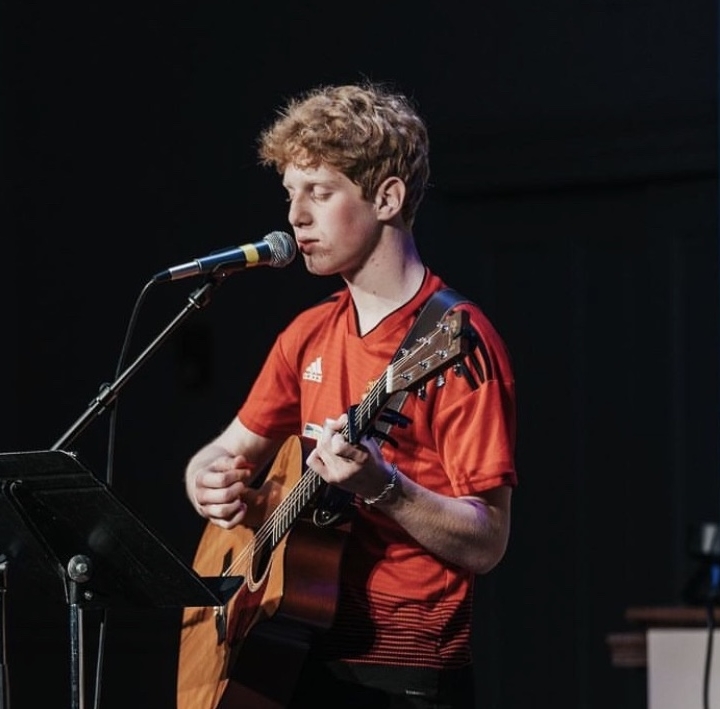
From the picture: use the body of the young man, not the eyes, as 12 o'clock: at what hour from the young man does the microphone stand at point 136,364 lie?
The microphone stand is roughly at 2 o'clock from the young man.

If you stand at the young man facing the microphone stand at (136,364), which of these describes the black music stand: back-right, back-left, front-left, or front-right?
front-left

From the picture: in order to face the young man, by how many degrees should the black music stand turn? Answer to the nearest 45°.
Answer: approximately 45° to its right

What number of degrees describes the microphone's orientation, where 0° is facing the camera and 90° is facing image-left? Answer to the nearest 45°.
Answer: approximately 270°

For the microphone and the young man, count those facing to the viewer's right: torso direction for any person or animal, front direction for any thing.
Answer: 1

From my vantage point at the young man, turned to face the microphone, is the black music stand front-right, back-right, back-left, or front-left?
front-left

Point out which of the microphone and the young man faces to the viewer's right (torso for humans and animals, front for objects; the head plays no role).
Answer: the microphone

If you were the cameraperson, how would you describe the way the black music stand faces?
facing away from the viewer and to the right of the viewer

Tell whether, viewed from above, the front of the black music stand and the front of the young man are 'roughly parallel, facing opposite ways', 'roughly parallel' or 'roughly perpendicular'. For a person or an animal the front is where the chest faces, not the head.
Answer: roughly parallel, facing opposite ways
